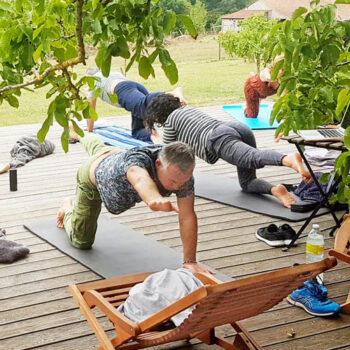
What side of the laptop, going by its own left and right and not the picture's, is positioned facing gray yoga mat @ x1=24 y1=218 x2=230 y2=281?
front

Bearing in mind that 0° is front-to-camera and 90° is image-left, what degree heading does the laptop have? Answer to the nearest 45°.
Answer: approximately 90°

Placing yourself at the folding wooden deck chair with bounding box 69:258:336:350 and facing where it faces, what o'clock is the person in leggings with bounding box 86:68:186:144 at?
The person in leggings is roughly at 3 o'clock from the folding wooden deck chair.

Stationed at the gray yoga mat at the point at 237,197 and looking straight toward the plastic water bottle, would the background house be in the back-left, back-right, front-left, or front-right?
back-left

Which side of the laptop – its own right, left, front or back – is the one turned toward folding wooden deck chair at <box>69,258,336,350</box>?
left

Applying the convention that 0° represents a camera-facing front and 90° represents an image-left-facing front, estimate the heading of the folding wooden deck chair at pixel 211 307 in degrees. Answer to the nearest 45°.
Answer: approximately 135°

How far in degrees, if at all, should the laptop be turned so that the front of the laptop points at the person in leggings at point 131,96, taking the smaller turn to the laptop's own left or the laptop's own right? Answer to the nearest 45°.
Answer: approximately 45° to the laptop's own right

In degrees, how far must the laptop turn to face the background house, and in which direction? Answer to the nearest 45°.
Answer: approximately 90° to its right

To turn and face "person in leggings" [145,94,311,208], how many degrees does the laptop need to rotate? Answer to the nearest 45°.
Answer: approximately 45° to its right

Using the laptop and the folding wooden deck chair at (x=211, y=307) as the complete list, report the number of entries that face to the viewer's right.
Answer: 0

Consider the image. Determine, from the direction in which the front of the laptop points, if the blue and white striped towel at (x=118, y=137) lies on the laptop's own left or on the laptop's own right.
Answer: on the laptop's own right
